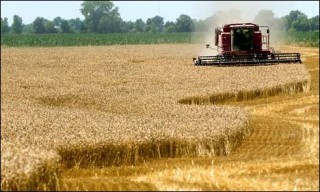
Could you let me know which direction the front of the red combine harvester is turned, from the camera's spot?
facing the viewer
